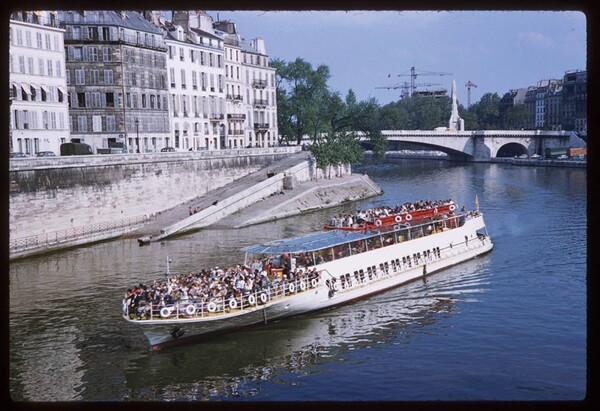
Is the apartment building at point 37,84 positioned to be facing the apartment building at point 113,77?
no

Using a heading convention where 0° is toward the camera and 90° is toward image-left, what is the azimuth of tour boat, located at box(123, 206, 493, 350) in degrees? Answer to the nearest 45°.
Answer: approximately 45°

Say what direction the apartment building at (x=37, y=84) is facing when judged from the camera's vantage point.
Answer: facing the viewer and to the right of the viewer

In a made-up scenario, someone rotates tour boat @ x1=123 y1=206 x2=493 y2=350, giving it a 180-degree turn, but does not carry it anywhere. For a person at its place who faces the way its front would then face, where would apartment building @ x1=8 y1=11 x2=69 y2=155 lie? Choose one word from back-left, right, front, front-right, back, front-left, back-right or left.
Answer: left

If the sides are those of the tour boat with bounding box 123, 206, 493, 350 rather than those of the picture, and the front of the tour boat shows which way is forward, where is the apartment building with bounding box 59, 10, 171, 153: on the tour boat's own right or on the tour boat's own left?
on the tour boat's own right

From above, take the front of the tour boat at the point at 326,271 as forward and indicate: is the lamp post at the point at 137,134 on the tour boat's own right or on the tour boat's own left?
on the tour boat's own right

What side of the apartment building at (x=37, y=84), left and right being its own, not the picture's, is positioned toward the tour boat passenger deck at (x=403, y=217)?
front

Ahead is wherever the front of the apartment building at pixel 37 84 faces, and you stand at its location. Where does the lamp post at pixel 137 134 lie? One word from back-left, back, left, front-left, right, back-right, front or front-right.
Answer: left

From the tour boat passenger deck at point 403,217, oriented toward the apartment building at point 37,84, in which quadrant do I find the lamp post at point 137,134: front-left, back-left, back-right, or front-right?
front-right
